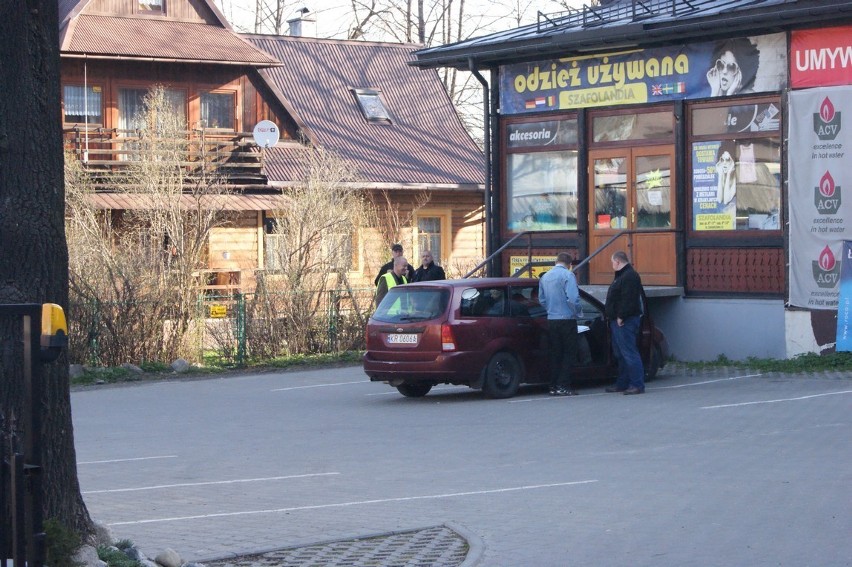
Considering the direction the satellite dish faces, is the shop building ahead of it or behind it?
ahead

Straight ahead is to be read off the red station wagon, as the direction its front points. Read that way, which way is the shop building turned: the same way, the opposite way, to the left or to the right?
the opposite way

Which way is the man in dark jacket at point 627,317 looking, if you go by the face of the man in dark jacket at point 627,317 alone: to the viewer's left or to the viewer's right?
to the viewer's left

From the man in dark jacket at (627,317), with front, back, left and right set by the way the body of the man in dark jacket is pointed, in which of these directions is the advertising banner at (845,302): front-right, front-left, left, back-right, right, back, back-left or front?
back-right

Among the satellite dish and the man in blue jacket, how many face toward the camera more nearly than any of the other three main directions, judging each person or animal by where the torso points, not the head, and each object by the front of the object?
1

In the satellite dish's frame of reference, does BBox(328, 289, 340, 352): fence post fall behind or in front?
in front

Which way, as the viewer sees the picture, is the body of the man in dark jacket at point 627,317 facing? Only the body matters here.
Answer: to the viewer's left

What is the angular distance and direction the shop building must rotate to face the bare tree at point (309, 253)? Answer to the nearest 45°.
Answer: approximately 45° to its right

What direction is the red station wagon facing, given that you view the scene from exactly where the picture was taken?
facing away from the viewer and to the right of the viewer

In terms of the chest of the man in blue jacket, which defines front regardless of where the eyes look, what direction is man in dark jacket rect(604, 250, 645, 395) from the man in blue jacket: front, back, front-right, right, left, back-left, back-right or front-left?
front-right

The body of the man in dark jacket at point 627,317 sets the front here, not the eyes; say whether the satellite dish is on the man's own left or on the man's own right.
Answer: on the man's own right

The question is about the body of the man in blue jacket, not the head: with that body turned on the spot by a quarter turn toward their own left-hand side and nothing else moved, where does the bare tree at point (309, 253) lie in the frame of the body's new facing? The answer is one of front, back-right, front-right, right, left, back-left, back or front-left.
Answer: front

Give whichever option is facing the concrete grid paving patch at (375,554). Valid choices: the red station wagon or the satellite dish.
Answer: the satellite dish

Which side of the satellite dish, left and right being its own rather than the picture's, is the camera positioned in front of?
front
